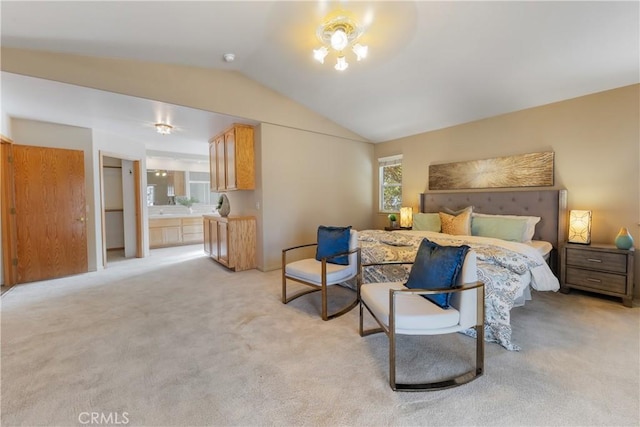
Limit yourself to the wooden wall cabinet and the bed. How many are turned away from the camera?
0

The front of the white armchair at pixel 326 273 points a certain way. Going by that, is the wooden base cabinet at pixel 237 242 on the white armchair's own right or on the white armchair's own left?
on the white armchair's own right

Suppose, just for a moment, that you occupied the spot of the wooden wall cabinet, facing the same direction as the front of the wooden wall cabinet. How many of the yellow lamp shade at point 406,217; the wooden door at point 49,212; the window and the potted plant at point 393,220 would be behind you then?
3

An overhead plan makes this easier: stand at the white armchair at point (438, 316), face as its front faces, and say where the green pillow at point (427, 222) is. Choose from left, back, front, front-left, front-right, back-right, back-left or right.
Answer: back-right

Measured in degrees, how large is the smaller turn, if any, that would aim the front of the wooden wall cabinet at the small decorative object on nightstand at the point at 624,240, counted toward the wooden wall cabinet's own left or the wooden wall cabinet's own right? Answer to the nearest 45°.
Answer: approximately 135° to the wooden wall cabinet's own left

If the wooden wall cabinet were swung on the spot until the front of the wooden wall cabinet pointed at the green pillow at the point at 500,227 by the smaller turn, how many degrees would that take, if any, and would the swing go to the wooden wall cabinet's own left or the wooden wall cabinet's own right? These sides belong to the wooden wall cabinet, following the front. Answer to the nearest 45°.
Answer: approximately 135° to the wooden wall cabinet's own left

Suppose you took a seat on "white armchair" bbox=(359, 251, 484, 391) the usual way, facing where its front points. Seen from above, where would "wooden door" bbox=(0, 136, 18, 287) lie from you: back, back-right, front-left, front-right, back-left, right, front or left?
front-right

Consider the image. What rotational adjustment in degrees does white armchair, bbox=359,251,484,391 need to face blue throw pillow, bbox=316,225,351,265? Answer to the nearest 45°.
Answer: approximately 90° to its right

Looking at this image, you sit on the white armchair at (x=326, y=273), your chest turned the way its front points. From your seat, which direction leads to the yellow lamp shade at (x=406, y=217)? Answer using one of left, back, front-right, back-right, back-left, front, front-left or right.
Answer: back

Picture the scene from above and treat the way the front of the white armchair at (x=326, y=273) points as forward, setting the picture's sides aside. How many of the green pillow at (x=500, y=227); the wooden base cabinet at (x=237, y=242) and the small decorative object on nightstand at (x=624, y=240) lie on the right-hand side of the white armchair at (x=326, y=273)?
1

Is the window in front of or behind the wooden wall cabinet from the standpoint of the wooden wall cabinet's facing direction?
behind

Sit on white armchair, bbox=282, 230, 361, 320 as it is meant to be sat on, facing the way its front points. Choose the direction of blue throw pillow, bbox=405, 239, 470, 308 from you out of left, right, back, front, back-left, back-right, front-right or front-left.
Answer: left

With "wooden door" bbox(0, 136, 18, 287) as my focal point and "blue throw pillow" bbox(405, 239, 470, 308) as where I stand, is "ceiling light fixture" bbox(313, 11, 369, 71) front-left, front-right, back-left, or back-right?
front-right

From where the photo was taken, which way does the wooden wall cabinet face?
to the viewer's left

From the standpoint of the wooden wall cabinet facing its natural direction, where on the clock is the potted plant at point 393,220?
The potted plant is roughly at 6 o'clock from the wooden wall cabinet.

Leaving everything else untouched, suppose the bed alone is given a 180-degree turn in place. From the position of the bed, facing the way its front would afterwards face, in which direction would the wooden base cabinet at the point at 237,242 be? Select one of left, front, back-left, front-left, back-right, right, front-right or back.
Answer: back-left

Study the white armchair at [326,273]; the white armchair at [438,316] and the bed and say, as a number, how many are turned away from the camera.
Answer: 0

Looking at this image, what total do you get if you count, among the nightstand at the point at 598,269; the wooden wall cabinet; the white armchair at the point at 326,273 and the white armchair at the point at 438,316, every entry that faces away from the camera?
0
